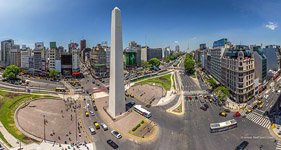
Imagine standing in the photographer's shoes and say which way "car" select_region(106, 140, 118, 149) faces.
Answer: facing the viewer and to the right of the viewer

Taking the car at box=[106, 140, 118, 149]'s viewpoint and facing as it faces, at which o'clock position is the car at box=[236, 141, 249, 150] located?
the car at box=[236, 141, 249, 150] is roughly at 11 o'clock from the car at box=[106, 140, 118, 149].
